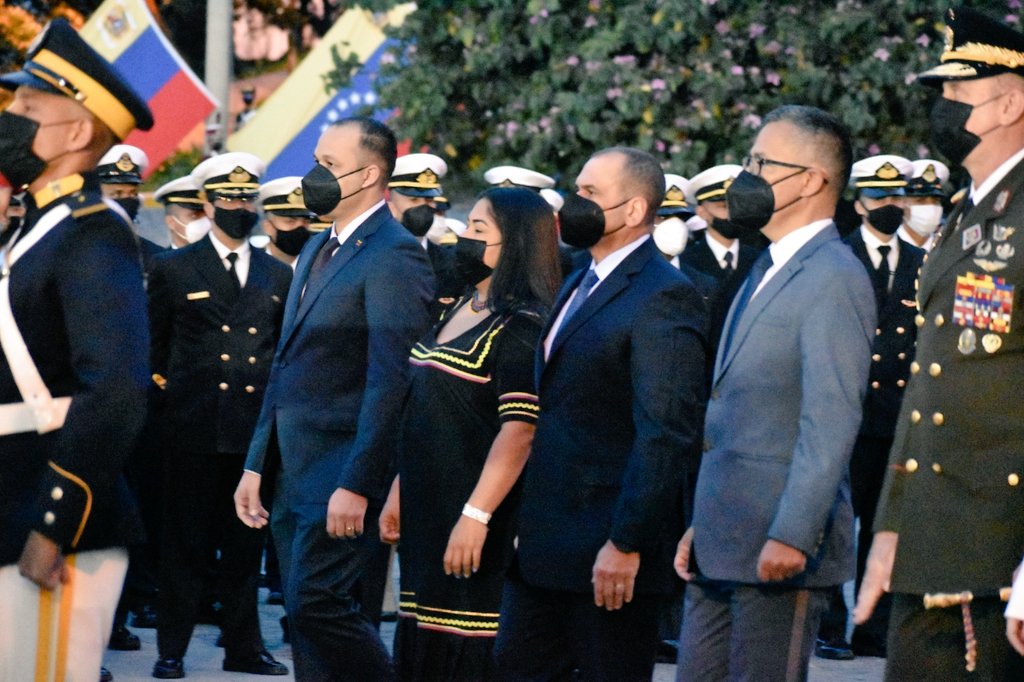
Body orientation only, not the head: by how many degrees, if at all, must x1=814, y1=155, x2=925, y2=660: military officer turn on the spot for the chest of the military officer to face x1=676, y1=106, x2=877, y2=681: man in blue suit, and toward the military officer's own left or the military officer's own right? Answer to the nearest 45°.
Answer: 0° — they already face them

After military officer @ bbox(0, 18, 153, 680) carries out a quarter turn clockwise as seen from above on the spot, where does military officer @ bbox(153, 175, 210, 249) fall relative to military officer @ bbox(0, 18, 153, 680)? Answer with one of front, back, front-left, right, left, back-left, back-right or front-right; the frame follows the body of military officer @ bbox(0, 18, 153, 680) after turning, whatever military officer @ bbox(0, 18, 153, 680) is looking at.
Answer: front

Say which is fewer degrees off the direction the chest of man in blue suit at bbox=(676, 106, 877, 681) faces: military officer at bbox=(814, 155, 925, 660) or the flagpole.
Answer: the flagpole

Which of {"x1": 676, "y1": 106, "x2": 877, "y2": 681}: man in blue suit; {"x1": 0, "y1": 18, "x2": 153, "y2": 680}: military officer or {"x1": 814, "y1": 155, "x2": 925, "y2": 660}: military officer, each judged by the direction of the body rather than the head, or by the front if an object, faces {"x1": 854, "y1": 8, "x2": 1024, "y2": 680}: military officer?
{"x1": 814, "y1": 155, "x2": 925, "y2": 660}: military officer

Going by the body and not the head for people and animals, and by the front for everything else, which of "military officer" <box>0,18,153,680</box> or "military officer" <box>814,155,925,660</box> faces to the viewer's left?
"military officer" <box>0,18,153,680</box>

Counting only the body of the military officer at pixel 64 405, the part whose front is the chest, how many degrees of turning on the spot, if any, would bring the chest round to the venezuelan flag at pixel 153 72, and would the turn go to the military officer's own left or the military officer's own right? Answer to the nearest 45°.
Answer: approximately 90° to the military officer's own right

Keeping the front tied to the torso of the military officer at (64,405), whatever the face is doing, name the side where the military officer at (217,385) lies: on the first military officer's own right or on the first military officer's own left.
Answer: on the first military officer's own right

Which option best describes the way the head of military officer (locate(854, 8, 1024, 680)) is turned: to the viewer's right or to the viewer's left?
to the viewer's left

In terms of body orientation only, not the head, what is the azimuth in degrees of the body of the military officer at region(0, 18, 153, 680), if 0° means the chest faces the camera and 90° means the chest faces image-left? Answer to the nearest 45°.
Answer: approximately 90°

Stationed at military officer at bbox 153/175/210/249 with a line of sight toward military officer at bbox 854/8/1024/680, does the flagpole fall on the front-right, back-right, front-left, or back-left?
back-left

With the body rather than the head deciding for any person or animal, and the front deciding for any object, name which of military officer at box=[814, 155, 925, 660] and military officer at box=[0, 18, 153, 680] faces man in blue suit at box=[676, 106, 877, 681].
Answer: military officer at box=[814, 155, 925, 660]

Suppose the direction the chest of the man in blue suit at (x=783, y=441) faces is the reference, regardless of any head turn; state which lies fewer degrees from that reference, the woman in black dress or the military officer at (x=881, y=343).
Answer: the woman in black dress

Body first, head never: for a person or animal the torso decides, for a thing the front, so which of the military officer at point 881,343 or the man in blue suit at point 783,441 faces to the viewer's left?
the man in blue suit

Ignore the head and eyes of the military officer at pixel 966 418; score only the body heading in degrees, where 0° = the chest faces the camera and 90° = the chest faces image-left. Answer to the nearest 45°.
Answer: approximately 45°

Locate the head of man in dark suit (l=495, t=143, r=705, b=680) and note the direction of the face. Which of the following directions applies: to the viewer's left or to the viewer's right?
to the viewer's left

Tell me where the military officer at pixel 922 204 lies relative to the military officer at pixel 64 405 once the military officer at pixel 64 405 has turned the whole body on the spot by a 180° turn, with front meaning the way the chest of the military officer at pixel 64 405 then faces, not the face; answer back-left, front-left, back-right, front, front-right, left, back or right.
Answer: front-left

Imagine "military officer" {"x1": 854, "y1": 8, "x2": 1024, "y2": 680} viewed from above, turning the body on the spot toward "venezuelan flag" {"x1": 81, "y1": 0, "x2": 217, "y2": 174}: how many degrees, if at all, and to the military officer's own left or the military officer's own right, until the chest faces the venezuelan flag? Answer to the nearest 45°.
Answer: approximately 90° to the military officer's own right

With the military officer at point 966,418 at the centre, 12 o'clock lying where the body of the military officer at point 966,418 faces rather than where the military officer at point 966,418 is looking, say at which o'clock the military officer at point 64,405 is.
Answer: the military officer at point 64,405 is roughly at 1 o'clock from the military officer at point 966,418.

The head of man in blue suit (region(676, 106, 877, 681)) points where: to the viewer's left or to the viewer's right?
to the viewer's left
